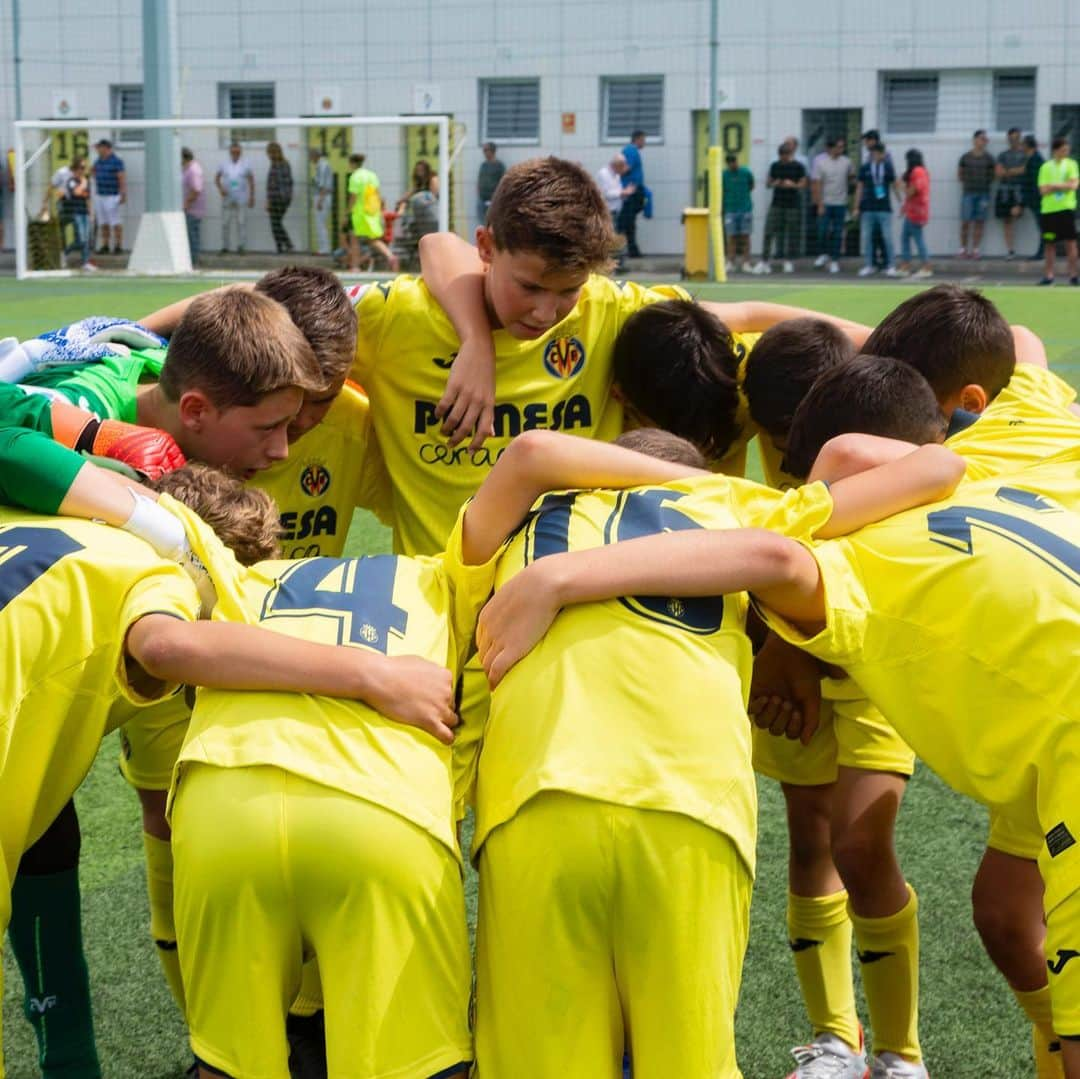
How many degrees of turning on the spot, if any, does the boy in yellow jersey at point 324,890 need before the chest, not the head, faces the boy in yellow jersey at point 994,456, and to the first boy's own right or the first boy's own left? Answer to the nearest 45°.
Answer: approximately 45° to the first boy's own right

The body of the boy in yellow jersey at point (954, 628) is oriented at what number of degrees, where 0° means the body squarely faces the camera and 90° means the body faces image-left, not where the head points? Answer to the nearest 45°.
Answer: approximately 135°

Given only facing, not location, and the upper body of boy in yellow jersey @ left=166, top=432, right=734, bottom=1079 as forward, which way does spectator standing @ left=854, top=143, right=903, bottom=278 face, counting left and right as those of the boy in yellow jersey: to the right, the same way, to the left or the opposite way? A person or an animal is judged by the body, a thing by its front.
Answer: the opposite way

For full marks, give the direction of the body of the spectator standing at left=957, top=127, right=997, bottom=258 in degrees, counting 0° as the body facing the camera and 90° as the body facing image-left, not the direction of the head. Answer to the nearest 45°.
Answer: approximately 0°

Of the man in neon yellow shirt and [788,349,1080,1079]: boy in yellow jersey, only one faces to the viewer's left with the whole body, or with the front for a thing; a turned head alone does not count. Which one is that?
the boy in yellow jersey

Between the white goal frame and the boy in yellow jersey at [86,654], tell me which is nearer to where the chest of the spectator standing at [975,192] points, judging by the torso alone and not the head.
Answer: the boy in yellow jersey

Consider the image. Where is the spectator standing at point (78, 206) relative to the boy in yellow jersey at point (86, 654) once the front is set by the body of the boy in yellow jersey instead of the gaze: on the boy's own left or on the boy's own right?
on the boy's own left

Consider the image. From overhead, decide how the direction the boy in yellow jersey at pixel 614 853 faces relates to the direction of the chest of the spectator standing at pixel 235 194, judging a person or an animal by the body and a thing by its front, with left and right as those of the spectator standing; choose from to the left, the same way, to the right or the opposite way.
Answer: the opposite way

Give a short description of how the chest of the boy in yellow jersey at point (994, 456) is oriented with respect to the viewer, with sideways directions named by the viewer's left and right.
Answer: facing to the left of the viewer
